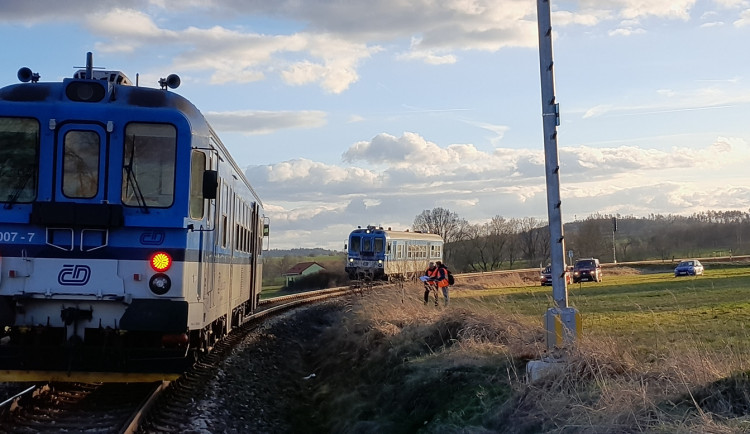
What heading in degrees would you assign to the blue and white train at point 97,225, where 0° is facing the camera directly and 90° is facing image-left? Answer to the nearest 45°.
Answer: approximately 0°

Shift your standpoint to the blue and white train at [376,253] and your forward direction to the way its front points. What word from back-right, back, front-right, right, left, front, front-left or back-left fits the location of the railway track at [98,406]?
front-left

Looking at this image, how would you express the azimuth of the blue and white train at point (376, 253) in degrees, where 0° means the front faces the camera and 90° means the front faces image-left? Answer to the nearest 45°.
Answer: approximately 45°

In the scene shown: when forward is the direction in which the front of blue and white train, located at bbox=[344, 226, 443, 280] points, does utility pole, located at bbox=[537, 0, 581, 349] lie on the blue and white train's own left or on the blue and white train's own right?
on the blue and white train's own left

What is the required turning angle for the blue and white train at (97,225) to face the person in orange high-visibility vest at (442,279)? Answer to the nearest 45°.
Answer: approximately 135° to its left

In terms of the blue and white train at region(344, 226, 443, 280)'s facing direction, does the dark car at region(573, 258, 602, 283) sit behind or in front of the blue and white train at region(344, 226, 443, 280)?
behind

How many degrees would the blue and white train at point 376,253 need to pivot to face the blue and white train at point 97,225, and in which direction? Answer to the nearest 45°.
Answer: approximately 45° to its left
